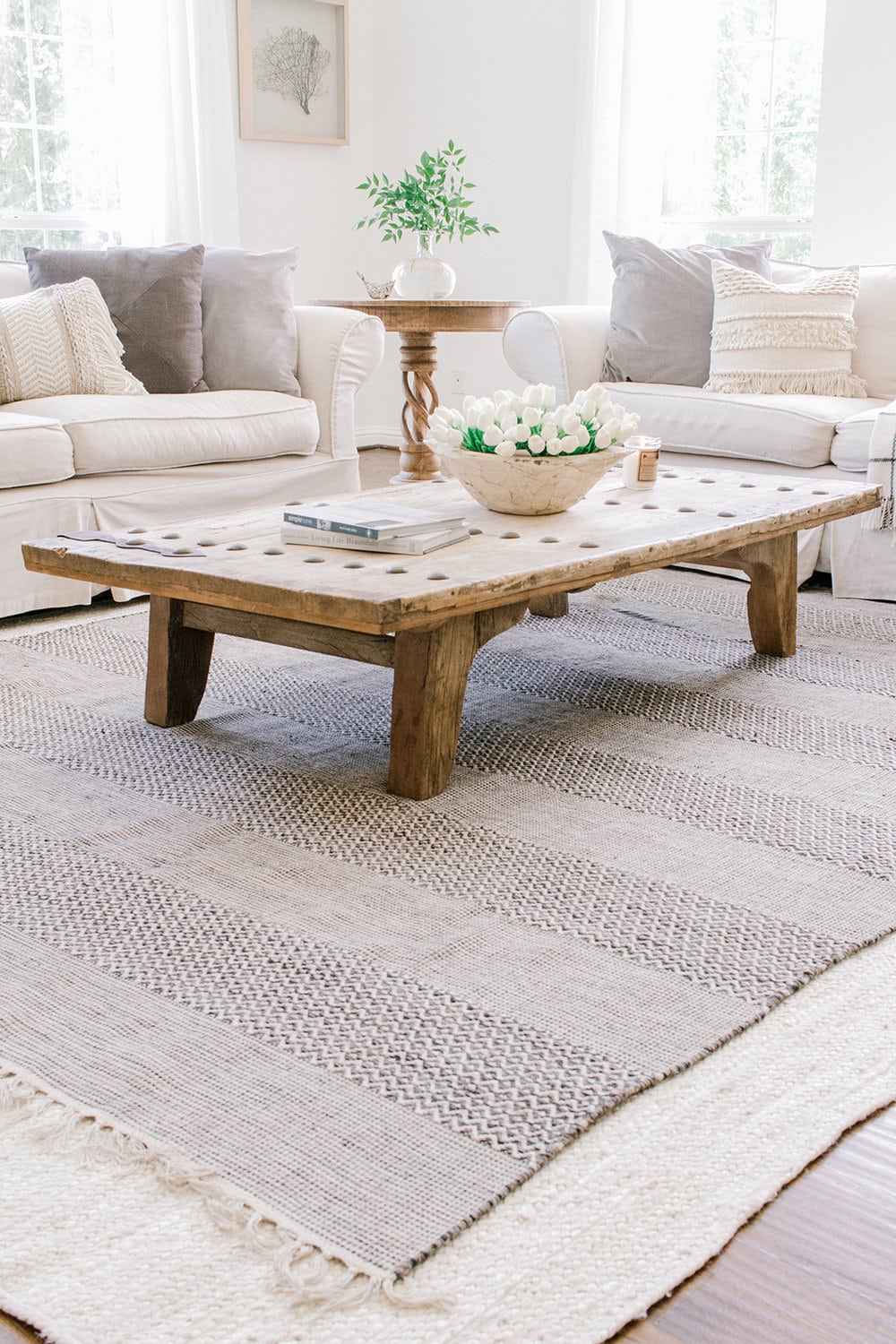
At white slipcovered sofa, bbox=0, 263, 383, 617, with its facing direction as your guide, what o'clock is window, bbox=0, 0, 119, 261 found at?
The window is roughly at 7 o'clock from the white slipcovered sofa.

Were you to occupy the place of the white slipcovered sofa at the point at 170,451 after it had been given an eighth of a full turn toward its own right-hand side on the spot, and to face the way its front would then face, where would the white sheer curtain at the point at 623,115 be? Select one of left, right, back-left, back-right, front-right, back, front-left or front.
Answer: back-left

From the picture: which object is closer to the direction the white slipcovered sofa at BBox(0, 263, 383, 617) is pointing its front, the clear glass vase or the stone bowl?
the stone bowl

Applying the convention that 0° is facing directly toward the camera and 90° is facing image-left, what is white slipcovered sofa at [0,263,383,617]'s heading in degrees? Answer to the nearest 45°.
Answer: approximately 315°

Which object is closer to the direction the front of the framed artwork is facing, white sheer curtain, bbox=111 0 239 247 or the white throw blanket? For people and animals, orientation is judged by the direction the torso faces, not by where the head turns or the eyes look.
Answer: the white throw blanket

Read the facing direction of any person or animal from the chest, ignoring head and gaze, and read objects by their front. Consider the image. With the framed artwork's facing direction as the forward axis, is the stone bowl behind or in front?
in front

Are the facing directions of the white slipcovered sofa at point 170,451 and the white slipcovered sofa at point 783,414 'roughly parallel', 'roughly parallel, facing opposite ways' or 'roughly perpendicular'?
roughly perpendicular

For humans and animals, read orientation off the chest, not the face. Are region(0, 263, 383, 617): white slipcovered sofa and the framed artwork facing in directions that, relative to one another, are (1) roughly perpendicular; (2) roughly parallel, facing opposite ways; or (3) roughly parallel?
roughly parallel

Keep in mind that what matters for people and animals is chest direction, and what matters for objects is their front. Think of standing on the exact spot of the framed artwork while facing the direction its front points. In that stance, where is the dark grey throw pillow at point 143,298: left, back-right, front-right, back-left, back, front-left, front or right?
front-right

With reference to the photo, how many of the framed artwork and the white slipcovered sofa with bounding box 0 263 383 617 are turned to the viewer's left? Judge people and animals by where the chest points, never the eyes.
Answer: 0

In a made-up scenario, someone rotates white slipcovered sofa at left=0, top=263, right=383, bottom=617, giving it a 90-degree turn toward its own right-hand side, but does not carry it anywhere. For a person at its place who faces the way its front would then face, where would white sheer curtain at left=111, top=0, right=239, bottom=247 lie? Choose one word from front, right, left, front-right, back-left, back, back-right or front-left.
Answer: back-right

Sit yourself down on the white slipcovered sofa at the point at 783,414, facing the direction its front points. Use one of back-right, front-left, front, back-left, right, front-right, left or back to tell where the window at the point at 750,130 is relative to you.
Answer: back-right

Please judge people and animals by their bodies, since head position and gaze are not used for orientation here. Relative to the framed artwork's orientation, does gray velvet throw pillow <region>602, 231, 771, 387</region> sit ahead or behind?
ahead

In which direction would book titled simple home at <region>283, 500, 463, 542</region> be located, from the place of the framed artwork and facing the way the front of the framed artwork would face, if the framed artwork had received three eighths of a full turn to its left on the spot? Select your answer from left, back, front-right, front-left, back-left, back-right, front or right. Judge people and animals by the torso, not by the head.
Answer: back

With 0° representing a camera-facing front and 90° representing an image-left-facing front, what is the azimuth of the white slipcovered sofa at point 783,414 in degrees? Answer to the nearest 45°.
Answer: approximately 45°

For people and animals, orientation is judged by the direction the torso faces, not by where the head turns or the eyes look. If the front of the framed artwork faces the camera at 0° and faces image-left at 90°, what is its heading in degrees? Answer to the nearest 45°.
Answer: approximately 315°

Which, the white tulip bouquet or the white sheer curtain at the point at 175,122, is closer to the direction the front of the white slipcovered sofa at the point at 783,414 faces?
the white tulip bouquet
